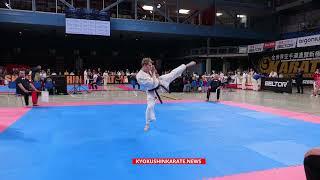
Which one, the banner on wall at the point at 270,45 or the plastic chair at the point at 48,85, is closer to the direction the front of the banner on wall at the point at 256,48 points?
the plastic chair

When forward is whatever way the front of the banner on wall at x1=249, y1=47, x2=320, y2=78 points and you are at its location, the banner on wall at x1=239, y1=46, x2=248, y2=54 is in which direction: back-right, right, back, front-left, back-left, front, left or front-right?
right

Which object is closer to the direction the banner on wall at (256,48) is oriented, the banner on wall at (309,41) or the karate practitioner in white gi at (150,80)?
the karate practitioner in white gi

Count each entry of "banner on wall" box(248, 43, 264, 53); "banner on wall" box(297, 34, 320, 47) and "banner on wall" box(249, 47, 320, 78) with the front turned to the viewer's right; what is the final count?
0

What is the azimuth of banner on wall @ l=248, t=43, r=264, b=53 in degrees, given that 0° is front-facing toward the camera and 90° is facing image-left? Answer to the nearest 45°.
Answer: approximately 45°

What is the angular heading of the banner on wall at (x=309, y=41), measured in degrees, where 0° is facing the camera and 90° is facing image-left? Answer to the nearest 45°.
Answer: approximately 45°

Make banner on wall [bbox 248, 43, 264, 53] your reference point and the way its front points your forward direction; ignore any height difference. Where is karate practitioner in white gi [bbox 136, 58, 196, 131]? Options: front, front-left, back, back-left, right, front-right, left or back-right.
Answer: front-left
